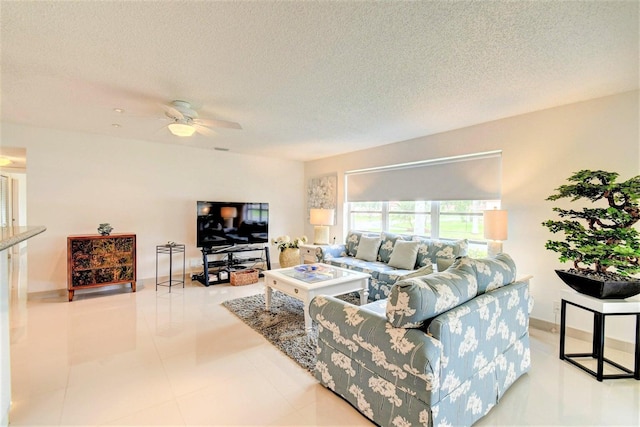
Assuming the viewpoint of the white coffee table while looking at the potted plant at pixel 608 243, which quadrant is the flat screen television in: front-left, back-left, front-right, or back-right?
back-left

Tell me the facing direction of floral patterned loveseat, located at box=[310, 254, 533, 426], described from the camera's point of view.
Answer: facing away from the viewer and to the left of the viewer

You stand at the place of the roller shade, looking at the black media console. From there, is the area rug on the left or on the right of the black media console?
left

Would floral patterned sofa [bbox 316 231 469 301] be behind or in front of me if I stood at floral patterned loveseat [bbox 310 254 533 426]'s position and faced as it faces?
in front

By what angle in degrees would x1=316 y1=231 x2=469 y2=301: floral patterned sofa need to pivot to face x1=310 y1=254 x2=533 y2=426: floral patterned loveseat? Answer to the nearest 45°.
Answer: approximately 45° to its left

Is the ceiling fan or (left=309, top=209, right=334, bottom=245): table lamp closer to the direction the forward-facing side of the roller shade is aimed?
the ceiling fan

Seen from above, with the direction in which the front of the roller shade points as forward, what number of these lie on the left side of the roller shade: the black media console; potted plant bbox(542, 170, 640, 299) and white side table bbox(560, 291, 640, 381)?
2

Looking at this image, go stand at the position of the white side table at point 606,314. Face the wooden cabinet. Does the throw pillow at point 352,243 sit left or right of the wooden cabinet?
right

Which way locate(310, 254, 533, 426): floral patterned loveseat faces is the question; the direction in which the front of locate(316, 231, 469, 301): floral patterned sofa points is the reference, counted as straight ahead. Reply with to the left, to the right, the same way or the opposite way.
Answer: to the right

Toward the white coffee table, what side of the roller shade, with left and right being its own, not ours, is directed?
front

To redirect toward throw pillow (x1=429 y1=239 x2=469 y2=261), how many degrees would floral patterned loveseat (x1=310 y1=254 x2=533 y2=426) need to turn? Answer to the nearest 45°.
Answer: approximately 45° to its right

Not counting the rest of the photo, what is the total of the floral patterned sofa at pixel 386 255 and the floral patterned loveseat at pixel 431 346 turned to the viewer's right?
0

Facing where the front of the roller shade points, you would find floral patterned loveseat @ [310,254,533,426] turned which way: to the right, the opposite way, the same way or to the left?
to the right
